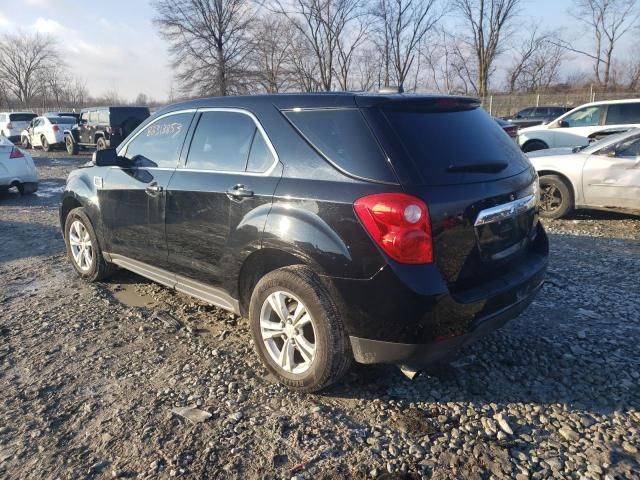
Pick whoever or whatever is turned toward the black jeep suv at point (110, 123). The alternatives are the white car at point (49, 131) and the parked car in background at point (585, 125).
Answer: the parked car in background

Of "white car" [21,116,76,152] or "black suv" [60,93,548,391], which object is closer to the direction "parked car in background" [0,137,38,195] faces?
the white car

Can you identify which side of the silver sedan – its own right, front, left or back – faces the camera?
left

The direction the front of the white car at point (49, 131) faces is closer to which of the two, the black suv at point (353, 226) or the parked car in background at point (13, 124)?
the parked car in background

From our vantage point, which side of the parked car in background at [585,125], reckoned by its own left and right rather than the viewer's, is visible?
left

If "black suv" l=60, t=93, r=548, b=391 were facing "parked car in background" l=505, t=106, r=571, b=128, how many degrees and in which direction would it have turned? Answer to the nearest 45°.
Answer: approximately 90° to its right

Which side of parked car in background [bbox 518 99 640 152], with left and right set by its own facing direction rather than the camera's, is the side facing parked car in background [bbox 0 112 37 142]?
front

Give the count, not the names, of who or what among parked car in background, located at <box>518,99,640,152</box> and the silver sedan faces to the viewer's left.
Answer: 2

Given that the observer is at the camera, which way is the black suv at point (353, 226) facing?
facing away from the viewer and to the left of the viewer

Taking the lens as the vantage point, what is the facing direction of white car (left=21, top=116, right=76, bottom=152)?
facing away from the viewer and to the left of the viewer

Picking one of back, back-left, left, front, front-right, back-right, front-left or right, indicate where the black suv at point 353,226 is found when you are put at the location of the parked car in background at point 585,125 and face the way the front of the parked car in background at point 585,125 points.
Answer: left

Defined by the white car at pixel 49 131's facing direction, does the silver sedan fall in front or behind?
behind

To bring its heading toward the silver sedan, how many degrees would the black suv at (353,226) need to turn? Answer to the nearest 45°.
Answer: approximately 90° to its right

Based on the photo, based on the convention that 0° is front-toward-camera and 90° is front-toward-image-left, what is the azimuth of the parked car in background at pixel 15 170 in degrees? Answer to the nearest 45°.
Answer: approximately 135°
